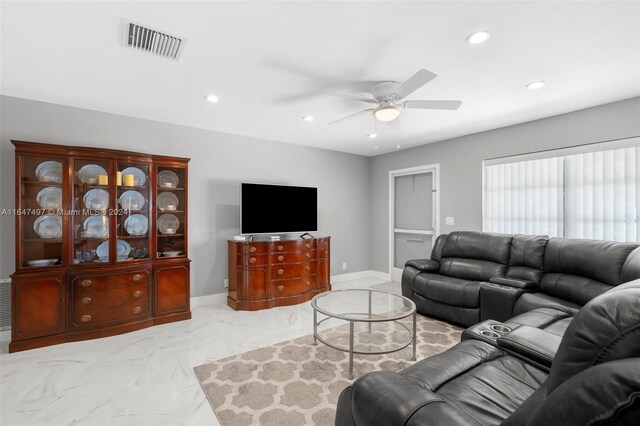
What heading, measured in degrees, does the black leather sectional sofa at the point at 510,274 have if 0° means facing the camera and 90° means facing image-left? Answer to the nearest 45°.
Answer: approximately 45°

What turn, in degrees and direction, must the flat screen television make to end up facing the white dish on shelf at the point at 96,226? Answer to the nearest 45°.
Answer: approximately 90° to its right

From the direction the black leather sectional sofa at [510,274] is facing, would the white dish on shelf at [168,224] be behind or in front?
in front

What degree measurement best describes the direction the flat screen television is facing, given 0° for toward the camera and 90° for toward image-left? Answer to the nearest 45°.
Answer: approximately 315°

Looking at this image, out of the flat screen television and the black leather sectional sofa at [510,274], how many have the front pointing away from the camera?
0

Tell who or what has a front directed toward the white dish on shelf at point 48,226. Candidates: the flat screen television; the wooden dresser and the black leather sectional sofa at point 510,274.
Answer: the black leather sectional sofa

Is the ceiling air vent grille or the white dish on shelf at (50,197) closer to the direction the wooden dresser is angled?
the ceiling air vent grille

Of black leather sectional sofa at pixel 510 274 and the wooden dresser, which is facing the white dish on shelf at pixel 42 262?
the black leather sectional sofa

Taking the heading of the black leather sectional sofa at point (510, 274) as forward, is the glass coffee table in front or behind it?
in front

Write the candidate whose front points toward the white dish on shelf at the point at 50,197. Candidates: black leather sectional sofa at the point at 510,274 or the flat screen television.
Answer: the black leather sectional sofa

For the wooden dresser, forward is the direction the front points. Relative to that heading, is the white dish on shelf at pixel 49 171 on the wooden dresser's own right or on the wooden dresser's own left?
on the wooden dresser's own right

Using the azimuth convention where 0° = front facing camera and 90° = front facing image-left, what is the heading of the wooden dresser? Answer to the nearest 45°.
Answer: approximately 315°

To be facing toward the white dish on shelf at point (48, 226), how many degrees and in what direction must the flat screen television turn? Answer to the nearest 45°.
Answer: approximately 90° to its right

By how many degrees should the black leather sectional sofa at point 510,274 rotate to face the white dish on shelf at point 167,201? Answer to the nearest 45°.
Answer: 0° — it already faces it
